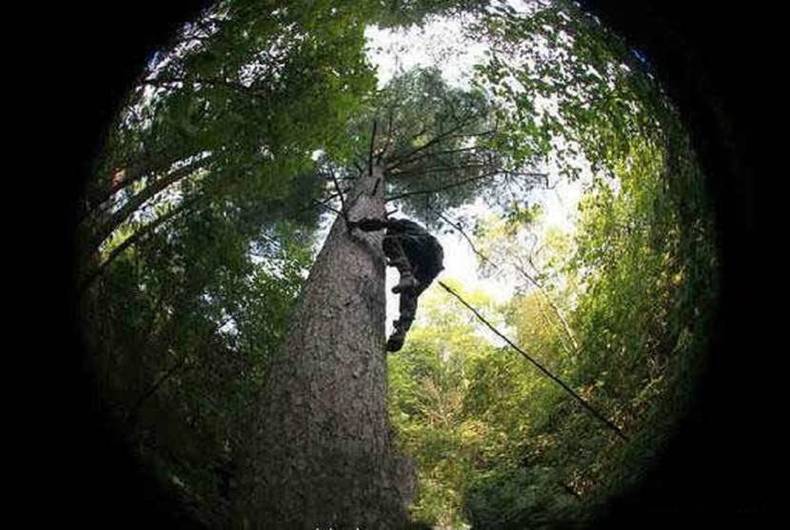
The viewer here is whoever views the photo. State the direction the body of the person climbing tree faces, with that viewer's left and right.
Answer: facing to the left of the viewer
